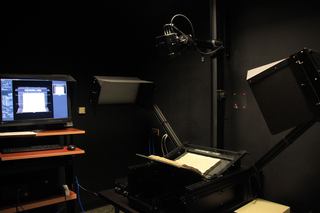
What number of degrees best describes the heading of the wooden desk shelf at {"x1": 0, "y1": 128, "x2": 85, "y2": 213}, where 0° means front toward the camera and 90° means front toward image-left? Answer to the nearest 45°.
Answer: approximately 315°

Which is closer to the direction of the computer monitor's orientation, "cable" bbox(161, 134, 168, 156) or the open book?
the open book

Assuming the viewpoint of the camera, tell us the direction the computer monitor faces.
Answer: facing the viewer and to the right of the viewer
